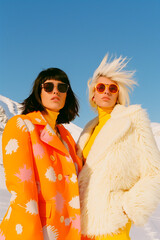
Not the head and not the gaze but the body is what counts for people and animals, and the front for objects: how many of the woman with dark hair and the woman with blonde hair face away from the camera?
0

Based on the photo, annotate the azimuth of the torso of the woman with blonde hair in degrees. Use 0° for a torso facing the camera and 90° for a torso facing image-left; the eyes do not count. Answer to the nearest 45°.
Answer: approximately 45°

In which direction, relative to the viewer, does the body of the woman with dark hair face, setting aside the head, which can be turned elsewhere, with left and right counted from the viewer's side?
facing the viewer and to the right of the viewer
